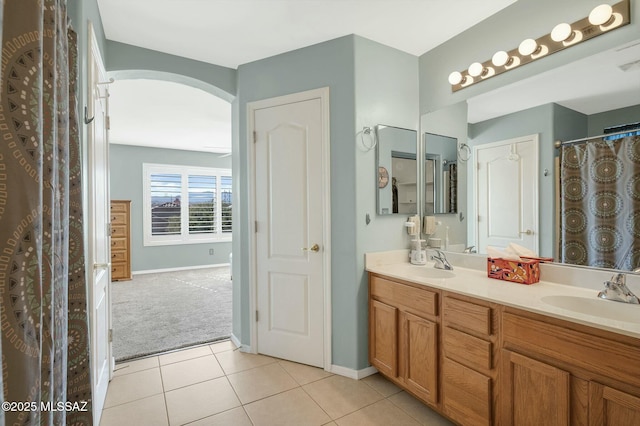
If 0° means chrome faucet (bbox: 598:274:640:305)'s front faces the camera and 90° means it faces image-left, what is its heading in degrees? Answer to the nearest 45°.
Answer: approximately 45°

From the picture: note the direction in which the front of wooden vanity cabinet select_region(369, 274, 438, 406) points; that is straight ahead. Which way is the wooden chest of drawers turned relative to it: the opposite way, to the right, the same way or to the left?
to the left

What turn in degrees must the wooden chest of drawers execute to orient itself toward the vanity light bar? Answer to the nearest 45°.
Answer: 0° — it already faces it

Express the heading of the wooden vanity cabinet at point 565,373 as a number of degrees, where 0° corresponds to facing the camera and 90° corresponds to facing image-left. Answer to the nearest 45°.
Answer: approximately 45°

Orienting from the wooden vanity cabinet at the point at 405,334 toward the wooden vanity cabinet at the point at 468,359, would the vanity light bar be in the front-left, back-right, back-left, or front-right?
front-left

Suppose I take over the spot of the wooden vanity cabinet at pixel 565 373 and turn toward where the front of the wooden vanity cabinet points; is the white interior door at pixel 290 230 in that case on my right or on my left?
on my right

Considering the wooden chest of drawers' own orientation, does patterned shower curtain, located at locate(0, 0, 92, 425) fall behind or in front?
in front

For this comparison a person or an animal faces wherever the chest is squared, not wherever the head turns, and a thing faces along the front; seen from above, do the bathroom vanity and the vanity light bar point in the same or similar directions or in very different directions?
same or similar directions

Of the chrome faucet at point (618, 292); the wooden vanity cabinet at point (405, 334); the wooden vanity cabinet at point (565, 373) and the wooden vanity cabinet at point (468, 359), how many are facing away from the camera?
0

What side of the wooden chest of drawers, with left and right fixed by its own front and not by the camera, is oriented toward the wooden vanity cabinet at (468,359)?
front

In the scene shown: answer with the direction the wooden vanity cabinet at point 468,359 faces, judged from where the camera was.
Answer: facing the viewer and to the left of the viewer

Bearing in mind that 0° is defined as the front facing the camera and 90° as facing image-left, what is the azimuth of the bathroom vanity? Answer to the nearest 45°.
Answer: approximately 45°
